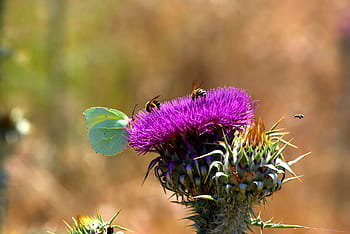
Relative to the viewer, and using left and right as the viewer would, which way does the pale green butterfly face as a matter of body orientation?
facing to the right of the viewer
